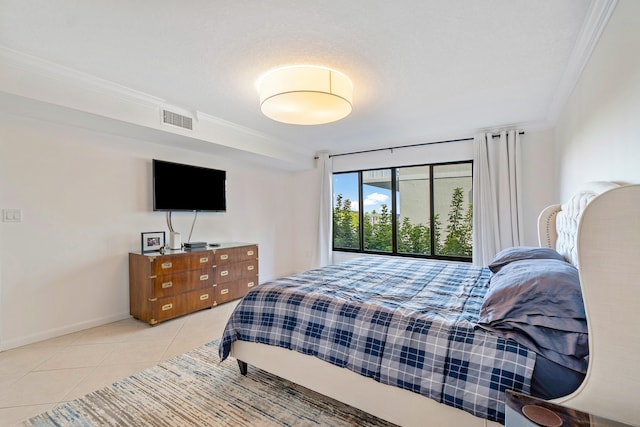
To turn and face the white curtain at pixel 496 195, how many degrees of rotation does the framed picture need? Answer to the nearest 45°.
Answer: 0° — it already faces it

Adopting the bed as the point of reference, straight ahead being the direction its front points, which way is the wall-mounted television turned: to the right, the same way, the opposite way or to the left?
the opposite way

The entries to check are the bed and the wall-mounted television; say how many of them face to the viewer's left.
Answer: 1

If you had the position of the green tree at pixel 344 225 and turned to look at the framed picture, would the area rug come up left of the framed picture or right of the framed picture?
left

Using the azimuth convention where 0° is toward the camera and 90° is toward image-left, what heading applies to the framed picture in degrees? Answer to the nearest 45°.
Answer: approximately 315°

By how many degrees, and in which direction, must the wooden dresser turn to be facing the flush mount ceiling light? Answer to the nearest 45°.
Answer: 0° — it already faces it

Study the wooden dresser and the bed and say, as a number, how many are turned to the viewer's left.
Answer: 1

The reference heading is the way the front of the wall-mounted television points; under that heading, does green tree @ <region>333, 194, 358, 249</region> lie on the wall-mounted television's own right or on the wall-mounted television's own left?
on the wall-mounted television's own left

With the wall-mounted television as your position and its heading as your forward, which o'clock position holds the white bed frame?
The white bed frame is roughly at 1 o'clock from the wall-mounted television.

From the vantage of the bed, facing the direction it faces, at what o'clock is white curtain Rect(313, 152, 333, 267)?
The white curtain is roughly at 2 o'clock from the bed.

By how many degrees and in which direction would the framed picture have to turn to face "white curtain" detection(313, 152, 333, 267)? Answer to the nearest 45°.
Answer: approximately 45° to its left

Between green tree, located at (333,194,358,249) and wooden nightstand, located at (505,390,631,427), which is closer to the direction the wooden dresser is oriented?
the wooden nightstand

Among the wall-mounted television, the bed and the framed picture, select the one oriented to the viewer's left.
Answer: the bed

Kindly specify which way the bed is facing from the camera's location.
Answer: facing to the left of the viewer
